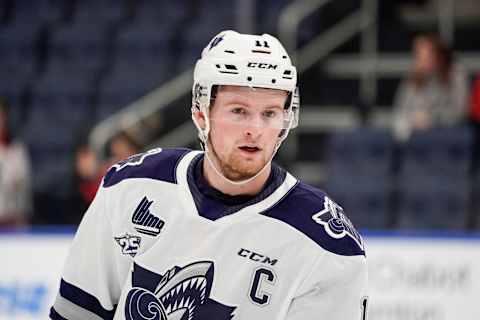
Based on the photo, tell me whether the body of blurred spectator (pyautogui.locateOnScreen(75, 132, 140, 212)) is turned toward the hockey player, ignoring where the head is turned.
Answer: yes

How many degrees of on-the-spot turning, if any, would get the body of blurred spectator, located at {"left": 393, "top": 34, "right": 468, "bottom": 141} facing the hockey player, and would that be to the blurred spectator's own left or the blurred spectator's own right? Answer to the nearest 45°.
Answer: approximately 45° to the blurred spectator's own left

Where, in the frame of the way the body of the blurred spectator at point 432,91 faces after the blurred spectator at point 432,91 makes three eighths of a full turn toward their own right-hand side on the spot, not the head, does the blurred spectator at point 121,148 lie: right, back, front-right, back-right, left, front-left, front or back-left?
left

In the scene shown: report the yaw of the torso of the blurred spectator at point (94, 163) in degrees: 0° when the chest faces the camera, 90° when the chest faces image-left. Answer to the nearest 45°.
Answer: approximately 0°

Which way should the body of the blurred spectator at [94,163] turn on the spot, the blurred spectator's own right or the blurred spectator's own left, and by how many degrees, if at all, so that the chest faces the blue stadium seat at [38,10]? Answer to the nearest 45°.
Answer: approximately 180°

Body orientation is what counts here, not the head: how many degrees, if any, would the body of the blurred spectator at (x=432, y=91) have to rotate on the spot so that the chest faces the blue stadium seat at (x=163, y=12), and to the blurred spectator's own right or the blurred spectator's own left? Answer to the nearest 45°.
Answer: approximately 90° to the blurred spectator's own right

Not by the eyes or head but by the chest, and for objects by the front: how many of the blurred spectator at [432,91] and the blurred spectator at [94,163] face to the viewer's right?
0

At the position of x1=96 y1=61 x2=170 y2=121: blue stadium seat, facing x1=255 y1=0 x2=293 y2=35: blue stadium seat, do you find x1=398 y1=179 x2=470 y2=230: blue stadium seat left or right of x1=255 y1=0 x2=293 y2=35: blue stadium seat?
right

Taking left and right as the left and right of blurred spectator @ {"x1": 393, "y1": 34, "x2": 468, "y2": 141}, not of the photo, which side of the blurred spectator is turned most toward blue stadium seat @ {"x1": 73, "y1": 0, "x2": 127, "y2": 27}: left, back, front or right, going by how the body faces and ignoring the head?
right

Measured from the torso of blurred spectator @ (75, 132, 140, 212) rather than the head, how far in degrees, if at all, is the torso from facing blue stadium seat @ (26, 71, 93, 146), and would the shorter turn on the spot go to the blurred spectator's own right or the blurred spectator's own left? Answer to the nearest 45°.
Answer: approximately 180°

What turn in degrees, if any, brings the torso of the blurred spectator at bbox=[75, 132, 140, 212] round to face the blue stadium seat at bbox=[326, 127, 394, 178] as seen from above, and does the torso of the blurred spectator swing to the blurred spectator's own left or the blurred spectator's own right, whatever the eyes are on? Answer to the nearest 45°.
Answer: approximately 90° to the blurred spectator's own left
